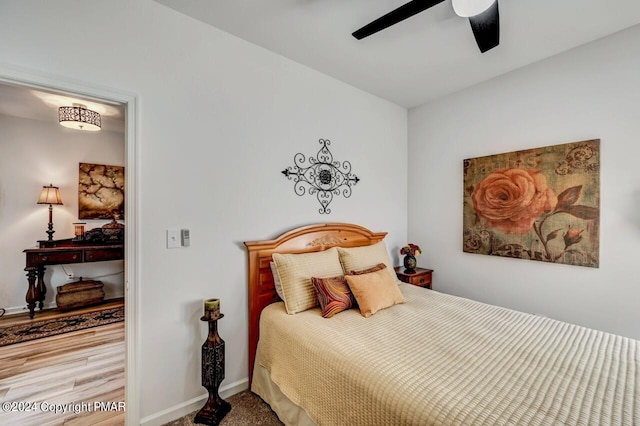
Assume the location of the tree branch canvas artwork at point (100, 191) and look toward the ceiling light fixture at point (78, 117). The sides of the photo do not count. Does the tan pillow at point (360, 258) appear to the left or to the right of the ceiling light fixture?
left

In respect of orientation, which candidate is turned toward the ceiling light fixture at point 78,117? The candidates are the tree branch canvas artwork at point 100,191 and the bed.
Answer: the tree branch canvas artwork

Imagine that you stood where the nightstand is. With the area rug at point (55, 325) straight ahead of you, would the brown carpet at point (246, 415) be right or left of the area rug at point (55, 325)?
left

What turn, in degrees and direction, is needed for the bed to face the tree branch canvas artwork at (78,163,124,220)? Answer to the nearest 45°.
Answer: approximately 135° to its right

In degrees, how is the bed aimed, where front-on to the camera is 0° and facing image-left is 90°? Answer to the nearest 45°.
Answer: approximately 315°

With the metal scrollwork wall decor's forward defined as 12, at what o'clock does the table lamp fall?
The table lamp is roughly at 5 o'clock from the metal scrollwork wall decor.

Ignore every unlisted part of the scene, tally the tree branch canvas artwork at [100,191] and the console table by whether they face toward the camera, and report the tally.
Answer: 2

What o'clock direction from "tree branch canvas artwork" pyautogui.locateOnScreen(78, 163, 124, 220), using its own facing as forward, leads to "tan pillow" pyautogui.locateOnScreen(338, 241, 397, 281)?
The tan pillow is roughly at 11 o'clock from the tree branch canvas artwork.

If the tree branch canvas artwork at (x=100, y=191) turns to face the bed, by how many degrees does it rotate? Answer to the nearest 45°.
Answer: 0° — it already faces it

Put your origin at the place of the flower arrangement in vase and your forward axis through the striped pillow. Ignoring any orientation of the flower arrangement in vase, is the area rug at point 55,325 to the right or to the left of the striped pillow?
right

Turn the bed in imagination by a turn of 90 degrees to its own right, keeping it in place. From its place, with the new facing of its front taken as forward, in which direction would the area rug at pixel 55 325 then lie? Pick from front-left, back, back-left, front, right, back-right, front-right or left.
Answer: front-right
